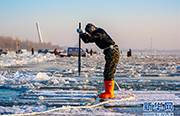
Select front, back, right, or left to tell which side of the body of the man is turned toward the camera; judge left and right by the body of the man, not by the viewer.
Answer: left
